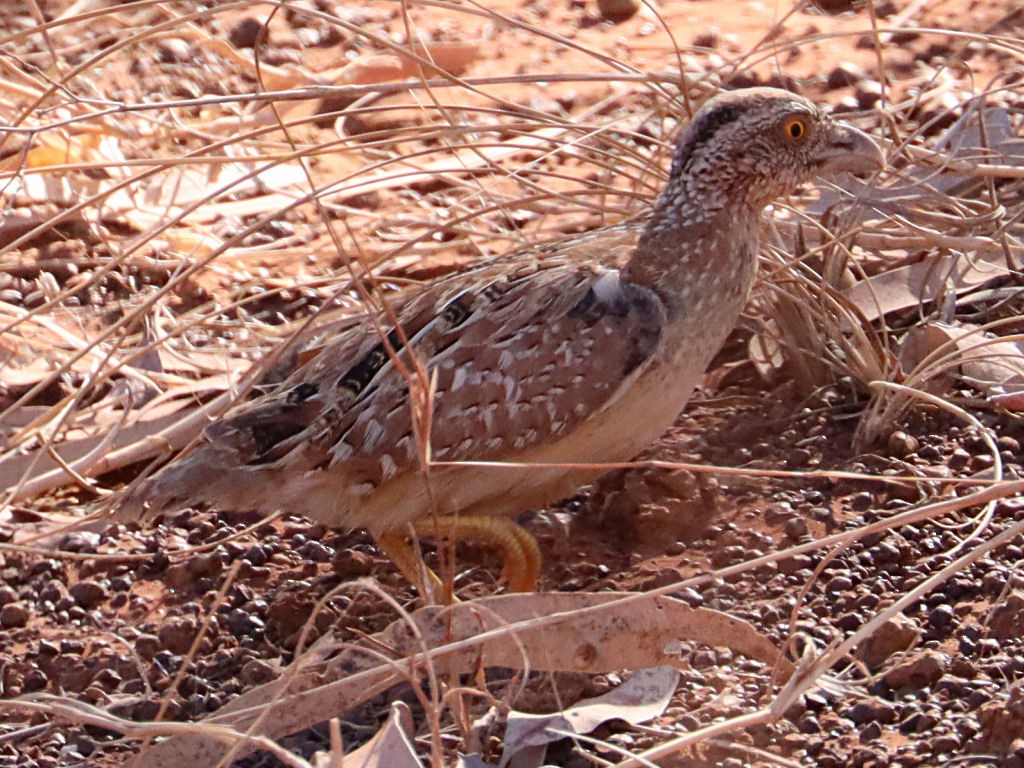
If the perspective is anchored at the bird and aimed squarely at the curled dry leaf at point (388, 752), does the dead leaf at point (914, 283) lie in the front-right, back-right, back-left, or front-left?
back-left

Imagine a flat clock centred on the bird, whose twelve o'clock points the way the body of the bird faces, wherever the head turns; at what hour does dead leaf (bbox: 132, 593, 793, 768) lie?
The dead leaf is roughly at 3 o'clock from the bird.

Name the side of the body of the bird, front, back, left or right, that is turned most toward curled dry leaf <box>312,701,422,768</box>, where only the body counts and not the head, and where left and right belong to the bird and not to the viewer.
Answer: right

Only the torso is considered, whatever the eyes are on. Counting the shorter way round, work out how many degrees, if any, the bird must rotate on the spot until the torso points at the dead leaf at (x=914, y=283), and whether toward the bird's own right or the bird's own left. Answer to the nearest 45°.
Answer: approximately 45° to the bird's own left

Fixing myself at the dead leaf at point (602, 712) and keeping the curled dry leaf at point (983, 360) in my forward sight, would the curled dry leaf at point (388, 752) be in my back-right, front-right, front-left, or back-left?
back-left

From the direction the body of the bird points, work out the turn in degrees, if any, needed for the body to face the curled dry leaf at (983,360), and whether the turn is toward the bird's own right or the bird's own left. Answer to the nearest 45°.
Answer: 0° — it already faces it

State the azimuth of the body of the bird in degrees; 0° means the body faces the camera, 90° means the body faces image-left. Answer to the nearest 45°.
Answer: approximately 270°

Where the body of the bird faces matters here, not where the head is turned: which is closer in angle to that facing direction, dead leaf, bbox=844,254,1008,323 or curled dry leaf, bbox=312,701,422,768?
the dead leaf

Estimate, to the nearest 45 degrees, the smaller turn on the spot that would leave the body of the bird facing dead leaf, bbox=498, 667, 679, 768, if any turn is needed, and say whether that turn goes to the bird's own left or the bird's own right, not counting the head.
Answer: approximately 90° to the bird's own right
